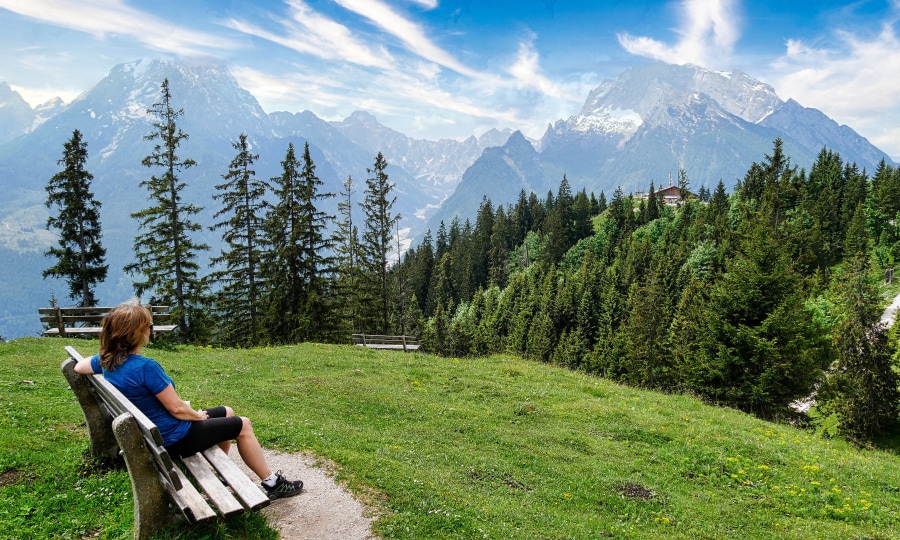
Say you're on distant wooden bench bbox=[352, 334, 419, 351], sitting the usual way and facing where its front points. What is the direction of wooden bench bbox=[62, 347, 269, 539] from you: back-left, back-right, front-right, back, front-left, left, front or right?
back

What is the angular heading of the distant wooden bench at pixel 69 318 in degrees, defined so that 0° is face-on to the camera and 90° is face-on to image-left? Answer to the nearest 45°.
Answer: approximately 180°

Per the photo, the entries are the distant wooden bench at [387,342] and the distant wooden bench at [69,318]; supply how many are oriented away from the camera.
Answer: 2

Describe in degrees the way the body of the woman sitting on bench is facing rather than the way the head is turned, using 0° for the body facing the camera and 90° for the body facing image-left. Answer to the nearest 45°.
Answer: approximately 225°

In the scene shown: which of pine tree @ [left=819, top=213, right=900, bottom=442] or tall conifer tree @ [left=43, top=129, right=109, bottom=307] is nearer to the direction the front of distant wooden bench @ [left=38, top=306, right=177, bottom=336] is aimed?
the tall conifer tree

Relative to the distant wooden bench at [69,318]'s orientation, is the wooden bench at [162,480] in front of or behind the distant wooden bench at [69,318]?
behind

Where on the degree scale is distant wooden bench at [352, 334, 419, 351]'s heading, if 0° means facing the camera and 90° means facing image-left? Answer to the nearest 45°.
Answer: approximately 180°

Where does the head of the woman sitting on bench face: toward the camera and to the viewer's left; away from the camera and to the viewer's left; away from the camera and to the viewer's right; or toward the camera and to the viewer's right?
away from the camera and to the viewer's right

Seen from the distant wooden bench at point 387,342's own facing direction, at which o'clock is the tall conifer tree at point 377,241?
The tall conifer tree is roughly at 12 o'clock from the distant wooden bench.
